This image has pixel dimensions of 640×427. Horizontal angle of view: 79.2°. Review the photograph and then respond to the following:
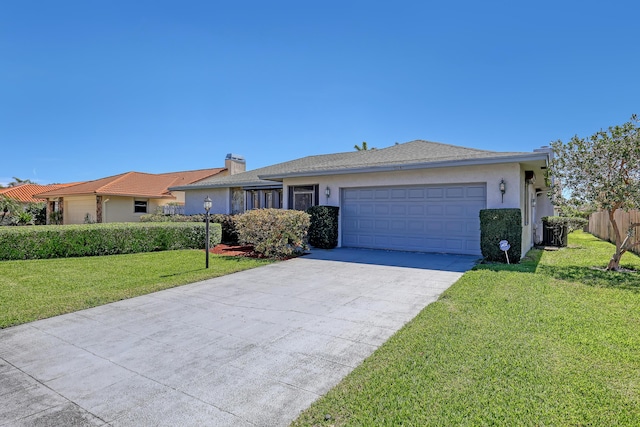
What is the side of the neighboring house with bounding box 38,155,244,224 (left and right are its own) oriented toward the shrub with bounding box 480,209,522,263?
left

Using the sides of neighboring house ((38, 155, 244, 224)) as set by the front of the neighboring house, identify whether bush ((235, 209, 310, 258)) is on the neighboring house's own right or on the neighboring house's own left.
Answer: on the neighboring house's own left

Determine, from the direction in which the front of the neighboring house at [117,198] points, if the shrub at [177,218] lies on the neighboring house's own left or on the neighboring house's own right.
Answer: on the neighboring house's own left

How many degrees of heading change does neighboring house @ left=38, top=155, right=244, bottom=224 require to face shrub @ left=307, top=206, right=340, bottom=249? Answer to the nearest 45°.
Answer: approximately 90° to its left

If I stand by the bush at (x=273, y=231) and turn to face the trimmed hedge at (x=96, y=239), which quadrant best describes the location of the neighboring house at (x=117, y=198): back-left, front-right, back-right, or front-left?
front-right

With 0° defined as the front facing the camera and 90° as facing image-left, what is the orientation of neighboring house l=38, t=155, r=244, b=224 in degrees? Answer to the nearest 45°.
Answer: approximately 45°
